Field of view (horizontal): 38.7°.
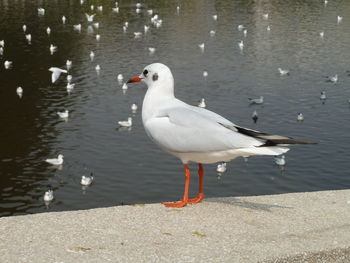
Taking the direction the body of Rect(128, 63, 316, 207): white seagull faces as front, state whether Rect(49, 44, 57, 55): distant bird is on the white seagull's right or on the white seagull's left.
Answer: on the white seagull's right

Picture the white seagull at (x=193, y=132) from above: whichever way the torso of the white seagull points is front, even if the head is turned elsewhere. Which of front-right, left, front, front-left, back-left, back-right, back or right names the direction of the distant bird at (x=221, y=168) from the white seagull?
right

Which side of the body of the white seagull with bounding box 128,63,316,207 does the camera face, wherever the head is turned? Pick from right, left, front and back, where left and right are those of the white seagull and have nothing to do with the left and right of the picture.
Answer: left

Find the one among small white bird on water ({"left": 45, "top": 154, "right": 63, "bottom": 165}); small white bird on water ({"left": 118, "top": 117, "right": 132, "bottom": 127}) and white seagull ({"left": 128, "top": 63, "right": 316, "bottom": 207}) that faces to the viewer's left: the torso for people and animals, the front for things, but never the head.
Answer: the white seagull

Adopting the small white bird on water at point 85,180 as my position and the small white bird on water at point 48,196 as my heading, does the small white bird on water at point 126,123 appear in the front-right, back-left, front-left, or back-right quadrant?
back-right

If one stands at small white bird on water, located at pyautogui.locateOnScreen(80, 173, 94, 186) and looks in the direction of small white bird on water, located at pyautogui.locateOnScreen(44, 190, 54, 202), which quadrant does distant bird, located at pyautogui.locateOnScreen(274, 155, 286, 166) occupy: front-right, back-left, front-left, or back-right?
back-left

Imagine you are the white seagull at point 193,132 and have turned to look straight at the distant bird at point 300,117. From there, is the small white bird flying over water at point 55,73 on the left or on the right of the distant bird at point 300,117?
left
